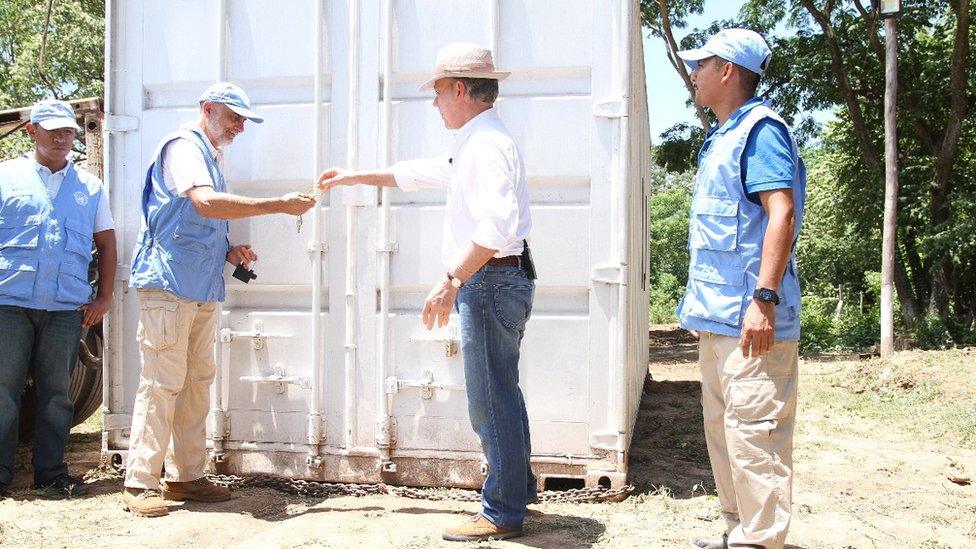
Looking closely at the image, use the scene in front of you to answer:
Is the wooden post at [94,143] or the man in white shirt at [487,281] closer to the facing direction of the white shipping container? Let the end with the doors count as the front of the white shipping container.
the man in white shirt

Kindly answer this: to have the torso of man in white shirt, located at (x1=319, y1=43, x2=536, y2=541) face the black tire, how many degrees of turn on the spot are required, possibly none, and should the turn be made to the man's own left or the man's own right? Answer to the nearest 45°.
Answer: approximately 45° to the man's own right

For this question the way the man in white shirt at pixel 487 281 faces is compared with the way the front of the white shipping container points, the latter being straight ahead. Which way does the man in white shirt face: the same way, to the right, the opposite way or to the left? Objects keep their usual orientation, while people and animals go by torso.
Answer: to the right

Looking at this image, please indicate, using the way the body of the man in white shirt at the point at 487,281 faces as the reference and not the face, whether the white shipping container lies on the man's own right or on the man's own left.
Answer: on the man's own right

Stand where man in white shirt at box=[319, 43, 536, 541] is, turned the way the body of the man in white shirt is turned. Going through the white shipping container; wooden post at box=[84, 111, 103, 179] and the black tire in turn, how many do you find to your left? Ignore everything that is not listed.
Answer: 0

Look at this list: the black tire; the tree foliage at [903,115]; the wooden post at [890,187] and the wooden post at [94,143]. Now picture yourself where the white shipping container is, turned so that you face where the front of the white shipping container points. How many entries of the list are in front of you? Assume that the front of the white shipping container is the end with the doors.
0

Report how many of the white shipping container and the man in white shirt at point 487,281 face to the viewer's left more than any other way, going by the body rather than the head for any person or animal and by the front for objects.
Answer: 1

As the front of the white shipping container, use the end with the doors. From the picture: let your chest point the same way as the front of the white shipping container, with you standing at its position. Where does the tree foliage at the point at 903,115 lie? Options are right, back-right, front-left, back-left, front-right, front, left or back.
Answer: back-left

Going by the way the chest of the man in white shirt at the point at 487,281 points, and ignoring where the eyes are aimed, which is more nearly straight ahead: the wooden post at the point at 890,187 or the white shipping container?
the white shipping container

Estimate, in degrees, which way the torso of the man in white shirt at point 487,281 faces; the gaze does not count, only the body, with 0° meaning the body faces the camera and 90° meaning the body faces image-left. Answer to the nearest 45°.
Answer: approximately 90°

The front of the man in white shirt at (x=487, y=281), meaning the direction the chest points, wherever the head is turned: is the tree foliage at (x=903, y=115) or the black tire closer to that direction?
the black tire

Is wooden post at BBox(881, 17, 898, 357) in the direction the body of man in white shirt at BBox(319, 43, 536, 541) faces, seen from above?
no

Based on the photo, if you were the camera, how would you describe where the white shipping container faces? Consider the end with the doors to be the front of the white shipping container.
facing the viewer

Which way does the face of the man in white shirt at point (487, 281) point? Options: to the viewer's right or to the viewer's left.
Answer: to the viewer's left

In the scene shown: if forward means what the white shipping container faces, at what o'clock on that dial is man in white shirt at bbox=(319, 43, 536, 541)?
The man in white shirt is roughly at 11 o'clock from the white shipping container.
